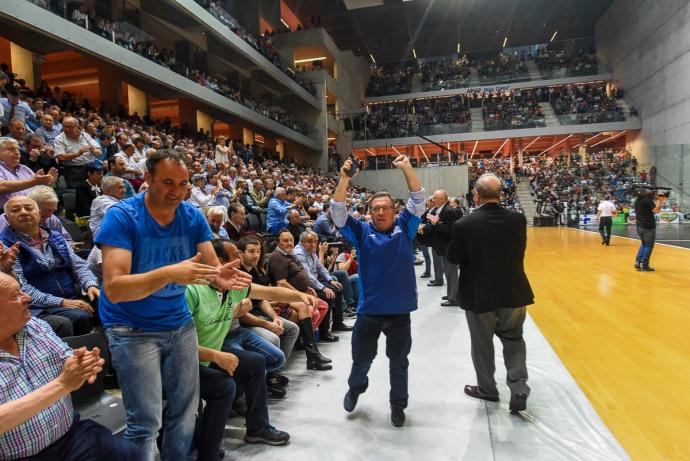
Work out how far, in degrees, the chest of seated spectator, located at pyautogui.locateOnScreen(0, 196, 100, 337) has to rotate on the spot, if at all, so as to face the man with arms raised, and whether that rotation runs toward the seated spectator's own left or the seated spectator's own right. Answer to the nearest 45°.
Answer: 0° — they already face them

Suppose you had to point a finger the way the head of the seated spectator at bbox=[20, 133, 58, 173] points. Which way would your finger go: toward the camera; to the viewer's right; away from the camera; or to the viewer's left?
toward the camera

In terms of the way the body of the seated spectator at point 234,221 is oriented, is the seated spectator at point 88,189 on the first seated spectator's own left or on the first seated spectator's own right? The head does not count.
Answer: on the first seated spectator's own right

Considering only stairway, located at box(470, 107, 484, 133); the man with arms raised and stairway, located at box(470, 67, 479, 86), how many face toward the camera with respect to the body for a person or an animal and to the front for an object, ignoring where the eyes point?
3

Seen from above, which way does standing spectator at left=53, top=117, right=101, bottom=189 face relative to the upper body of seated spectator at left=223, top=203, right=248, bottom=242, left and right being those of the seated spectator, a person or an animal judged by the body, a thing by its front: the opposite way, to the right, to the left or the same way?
the same way

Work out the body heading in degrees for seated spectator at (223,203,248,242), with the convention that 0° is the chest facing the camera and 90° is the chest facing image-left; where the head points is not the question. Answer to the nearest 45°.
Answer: approximately 315°

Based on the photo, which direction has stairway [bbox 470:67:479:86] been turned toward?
toward the camera

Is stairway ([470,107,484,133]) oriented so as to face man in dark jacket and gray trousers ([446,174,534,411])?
yes

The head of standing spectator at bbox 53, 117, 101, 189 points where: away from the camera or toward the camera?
toward the camera

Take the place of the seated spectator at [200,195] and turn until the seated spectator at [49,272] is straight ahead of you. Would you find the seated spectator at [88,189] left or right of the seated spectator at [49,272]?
right

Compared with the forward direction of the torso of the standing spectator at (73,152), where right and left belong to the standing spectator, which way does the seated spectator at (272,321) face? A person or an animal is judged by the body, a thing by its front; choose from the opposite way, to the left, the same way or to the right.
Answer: the same way

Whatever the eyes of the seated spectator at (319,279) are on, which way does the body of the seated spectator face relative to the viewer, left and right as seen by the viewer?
facing the viewer and to the right of the viewer

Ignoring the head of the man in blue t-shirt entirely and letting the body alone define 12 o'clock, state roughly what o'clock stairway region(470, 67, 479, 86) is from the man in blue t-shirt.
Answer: The stairway is roughly at 9 o'clock from the man in blue t-shirt.

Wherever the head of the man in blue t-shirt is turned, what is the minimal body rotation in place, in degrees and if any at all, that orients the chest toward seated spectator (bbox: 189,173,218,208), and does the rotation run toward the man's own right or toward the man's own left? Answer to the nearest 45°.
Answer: approximately 135° to the man's own left

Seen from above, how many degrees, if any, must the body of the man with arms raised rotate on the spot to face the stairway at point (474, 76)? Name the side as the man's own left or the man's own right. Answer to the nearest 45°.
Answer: approximately 180°

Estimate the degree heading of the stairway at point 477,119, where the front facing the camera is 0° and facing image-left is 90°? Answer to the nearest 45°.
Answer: approximately 0°

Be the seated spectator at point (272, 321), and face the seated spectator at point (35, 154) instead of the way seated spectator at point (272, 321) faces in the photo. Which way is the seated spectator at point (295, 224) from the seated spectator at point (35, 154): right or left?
right

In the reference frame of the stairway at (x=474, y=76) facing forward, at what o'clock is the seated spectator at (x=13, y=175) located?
The seated spectator is roughly at 12 o'clock from the stairway.

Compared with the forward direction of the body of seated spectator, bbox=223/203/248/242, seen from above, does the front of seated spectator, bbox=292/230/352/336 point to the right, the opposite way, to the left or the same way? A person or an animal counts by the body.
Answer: the same way
